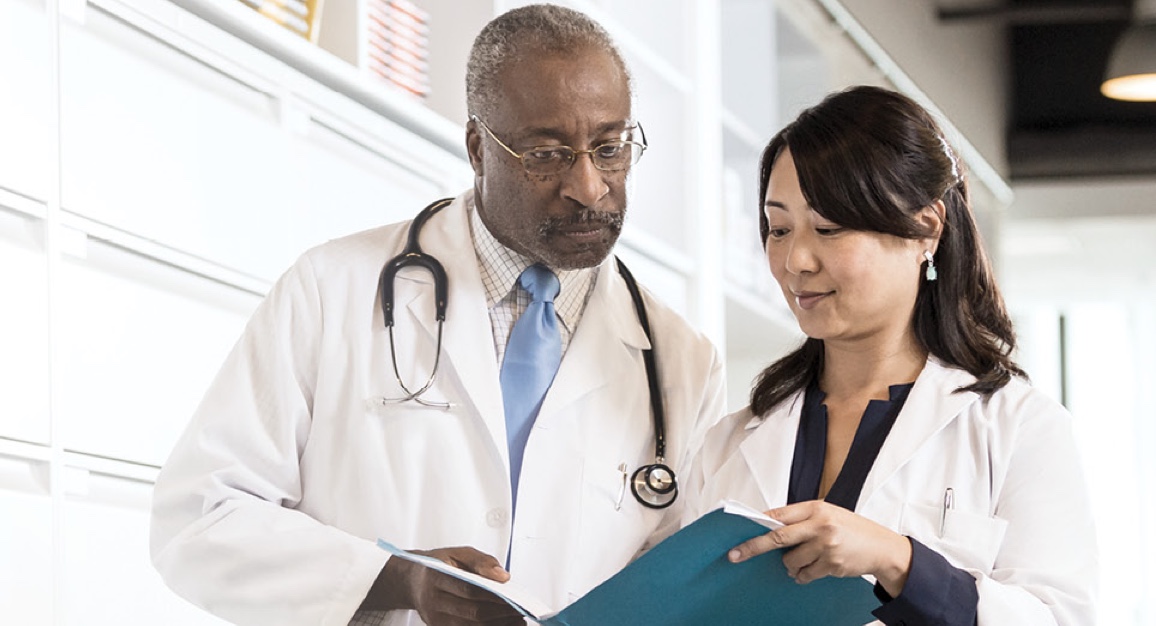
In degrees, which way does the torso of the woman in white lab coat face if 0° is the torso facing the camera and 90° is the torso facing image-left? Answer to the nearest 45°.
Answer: approximately 45°

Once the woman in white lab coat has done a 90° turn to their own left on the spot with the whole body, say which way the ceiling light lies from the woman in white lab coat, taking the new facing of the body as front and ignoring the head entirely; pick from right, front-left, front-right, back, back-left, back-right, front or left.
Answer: back-left

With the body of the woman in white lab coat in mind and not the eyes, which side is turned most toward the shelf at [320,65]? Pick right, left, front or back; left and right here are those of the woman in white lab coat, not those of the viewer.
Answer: right
